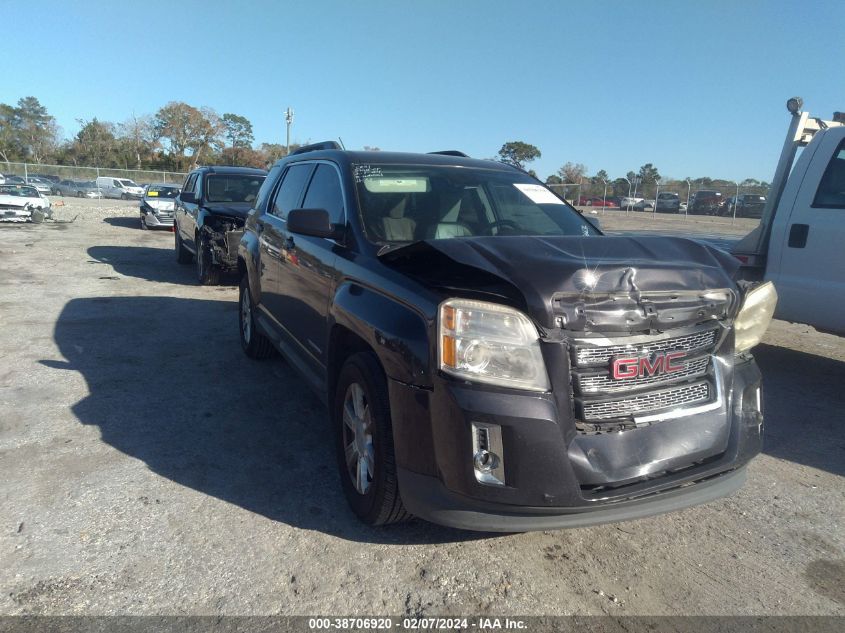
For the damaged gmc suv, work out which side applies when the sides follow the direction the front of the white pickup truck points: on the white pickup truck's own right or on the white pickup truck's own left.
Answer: on the white pickup truck's own right

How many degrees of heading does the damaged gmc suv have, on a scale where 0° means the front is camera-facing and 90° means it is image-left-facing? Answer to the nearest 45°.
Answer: approximately 315°

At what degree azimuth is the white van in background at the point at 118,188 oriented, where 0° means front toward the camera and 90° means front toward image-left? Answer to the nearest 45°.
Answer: approximately 315°

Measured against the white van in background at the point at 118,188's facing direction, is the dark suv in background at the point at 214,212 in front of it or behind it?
in front

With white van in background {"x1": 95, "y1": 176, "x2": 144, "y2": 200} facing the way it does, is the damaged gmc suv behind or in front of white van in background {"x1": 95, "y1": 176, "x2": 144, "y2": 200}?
in front
